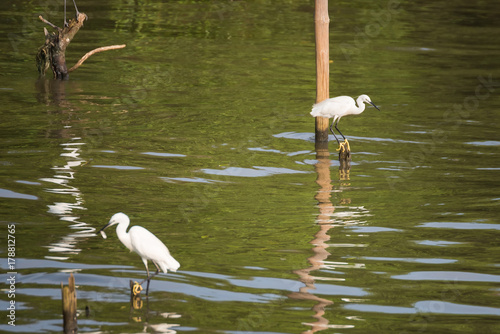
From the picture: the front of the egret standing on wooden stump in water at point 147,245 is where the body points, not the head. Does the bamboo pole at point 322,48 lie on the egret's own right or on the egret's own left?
on the egret's own right

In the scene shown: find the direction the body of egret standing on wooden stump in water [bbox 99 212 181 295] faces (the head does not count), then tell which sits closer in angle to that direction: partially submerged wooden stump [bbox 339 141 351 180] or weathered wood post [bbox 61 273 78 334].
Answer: the weathered wood post

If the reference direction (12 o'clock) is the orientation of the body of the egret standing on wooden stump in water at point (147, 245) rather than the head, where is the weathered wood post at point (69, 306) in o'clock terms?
The weathered wood post is roughly at 10 o'clock from the egret standing on wooden stump in water.

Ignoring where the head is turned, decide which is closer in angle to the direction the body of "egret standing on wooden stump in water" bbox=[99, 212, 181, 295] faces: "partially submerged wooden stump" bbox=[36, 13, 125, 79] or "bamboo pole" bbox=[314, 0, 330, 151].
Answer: the partially submerged wooden stump

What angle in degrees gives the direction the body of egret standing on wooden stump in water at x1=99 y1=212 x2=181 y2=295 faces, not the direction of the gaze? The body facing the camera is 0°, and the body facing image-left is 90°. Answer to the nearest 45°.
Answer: approximately 90°

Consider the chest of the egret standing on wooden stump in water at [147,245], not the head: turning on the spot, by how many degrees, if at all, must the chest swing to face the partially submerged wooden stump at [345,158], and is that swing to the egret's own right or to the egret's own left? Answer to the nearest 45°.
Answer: approximately 135° to the egret's own right

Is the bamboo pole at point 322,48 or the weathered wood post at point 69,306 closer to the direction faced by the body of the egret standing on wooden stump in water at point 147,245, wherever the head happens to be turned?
the weathered wood post

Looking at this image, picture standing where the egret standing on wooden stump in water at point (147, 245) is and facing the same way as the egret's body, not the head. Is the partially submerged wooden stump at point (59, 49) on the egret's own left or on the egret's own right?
on the egret's own right

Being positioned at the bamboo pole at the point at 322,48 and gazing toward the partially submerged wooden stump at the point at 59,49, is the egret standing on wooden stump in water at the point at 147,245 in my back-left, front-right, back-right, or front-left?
back-left

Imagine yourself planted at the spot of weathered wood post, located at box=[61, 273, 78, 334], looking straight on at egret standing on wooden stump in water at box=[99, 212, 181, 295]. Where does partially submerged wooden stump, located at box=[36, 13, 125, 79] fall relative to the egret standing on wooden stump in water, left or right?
left
